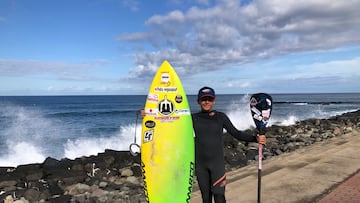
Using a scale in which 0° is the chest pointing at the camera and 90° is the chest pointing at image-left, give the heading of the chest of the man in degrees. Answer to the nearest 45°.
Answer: approximately 0°

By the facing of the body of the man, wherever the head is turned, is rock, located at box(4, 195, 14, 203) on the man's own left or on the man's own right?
on the man's own right

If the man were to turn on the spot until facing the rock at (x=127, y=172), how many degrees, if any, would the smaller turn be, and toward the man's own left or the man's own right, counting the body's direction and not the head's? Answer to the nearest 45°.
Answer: approximately 135° to the man's own right
